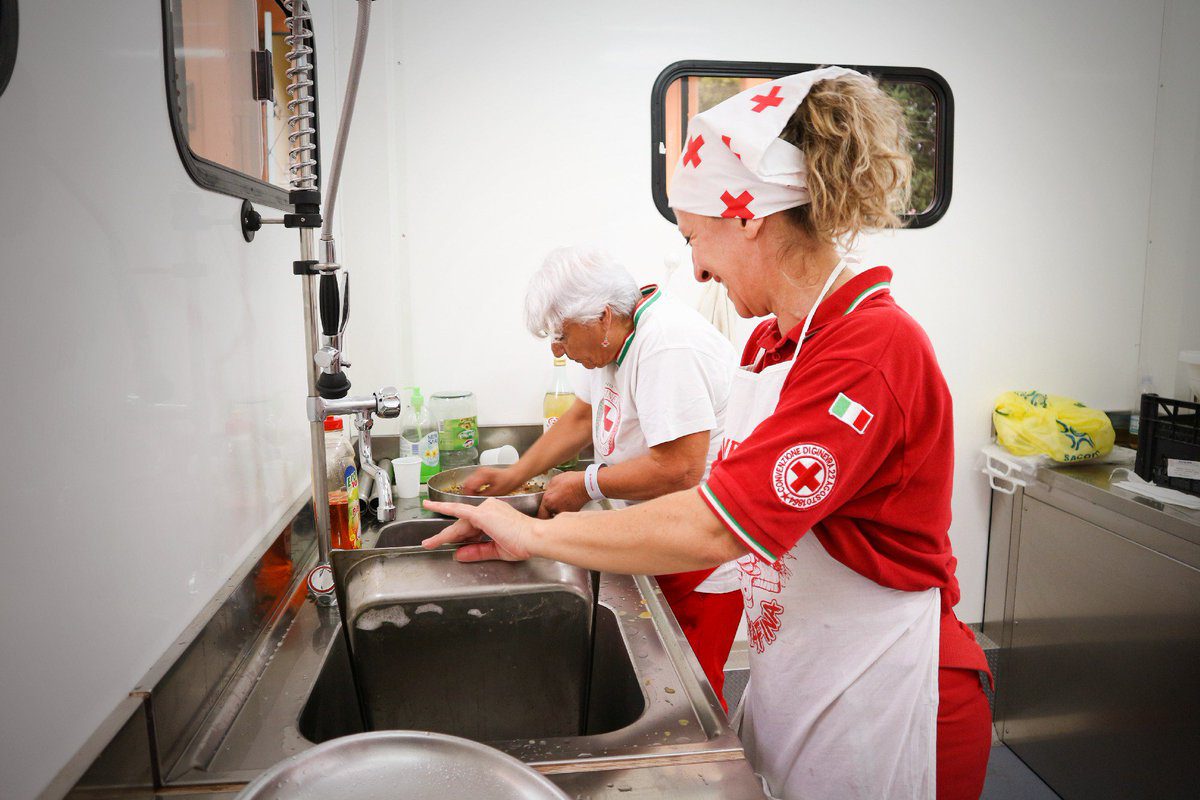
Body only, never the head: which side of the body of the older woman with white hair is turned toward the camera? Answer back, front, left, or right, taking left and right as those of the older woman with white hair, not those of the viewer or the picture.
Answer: left

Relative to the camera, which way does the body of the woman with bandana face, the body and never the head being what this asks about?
to the viewer's left

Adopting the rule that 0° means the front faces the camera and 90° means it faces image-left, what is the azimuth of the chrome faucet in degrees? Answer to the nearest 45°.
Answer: approximately 270°

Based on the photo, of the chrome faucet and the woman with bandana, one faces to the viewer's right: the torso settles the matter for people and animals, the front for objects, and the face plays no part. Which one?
the chrome faucet

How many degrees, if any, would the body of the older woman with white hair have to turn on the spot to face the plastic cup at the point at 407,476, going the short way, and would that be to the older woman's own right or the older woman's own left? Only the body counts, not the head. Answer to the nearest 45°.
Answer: approximately 45° to the older woman's own right

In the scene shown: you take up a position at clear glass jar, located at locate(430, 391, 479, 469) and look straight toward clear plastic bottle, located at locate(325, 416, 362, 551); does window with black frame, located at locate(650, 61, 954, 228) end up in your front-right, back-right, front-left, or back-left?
back-left

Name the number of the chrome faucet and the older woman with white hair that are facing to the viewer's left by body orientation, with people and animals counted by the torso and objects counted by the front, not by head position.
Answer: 1

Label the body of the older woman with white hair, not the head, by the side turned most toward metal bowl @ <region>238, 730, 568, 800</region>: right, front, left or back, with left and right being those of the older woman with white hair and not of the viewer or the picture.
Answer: left
